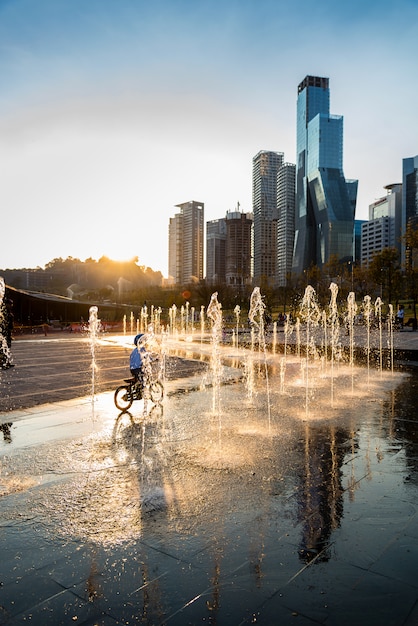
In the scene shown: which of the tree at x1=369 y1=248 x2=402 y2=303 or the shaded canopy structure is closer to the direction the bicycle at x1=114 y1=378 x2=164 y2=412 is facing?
the tree

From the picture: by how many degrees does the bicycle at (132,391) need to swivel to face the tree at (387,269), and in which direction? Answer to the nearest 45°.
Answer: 0° — it already faces it

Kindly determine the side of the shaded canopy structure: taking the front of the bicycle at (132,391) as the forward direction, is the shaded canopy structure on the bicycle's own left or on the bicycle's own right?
on the bicycle's own left

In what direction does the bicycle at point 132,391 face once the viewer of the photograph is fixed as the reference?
facing away from the viewer and to the right of the viewer
